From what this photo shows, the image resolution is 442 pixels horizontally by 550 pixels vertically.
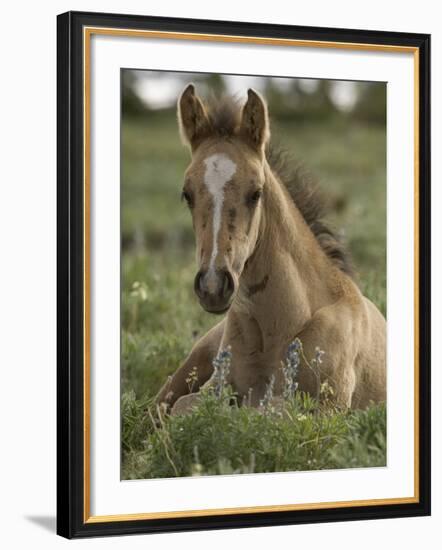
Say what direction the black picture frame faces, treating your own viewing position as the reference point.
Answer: facing the viewer and to the right of the viewer
